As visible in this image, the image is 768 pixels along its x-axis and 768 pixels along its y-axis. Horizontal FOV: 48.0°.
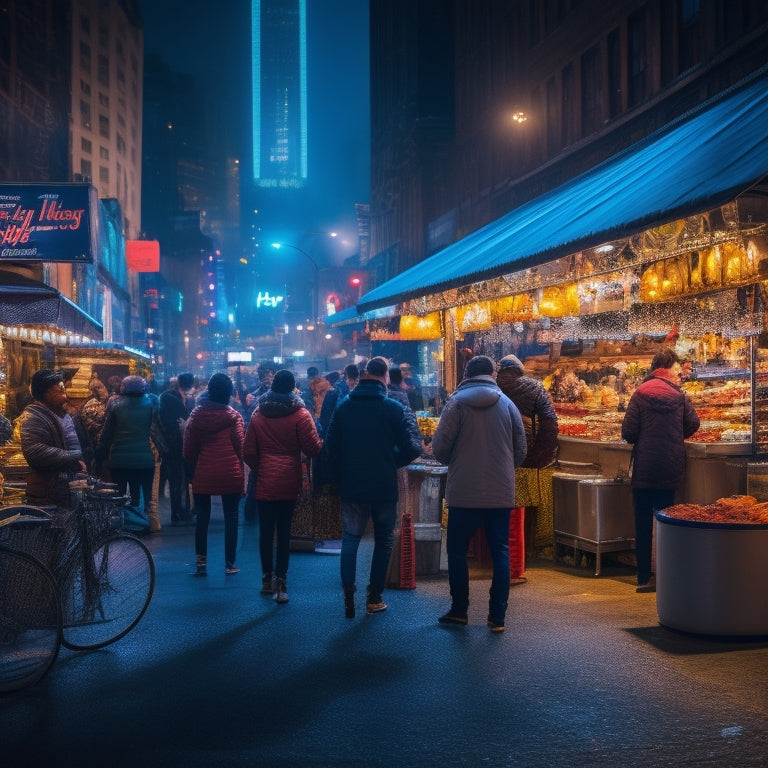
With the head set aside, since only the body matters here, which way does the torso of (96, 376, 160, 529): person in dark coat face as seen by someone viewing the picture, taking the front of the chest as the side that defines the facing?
away from the camera

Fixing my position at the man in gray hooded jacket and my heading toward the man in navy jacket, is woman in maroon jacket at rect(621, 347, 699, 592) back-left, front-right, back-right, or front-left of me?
back-right

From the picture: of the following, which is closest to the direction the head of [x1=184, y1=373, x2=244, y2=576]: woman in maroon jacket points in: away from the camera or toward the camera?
away from the camera

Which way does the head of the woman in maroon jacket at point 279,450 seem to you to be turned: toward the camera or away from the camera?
away from the camera

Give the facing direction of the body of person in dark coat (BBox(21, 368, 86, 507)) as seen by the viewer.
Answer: to the viewer's right

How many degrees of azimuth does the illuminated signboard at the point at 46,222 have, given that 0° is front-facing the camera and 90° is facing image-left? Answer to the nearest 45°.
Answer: approximately 0°

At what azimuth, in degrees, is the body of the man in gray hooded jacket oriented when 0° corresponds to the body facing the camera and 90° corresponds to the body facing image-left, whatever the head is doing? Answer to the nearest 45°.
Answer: approximately 180°

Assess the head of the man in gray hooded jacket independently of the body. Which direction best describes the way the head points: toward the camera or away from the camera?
away from the camera

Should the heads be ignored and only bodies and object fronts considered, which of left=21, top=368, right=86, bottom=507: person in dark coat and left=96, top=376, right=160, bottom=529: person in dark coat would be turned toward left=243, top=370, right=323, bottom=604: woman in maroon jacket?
left=21, top=368, right=86, bottom=507: person in dark coat
